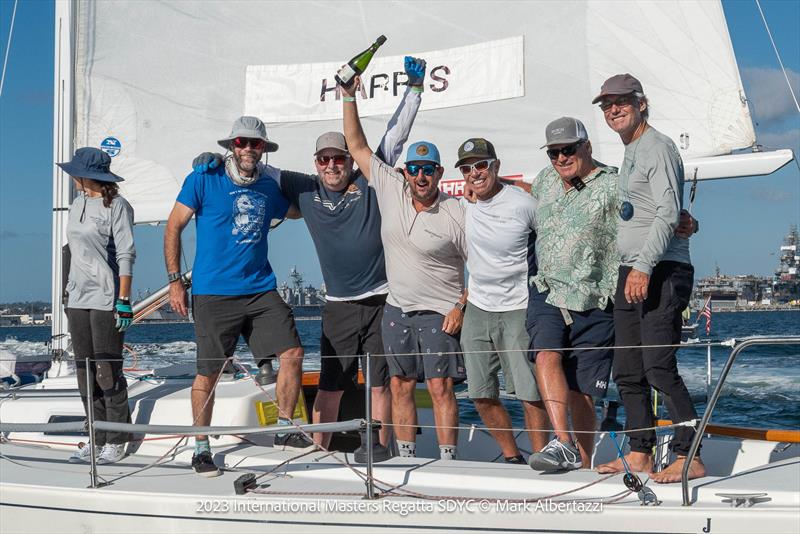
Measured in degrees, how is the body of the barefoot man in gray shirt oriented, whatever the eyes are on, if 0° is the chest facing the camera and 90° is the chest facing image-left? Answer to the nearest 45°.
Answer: approximately 45°

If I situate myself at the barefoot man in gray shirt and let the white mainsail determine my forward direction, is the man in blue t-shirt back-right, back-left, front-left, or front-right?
front-left

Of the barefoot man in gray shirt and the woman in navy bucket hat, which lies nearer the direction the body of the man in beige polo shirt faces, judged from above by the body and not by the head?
the barefoot man in gray shirt

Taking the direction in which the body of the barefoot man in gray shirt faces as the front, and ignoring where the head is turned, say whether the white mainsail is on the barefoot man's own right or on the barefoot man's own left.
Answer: on the barefoot man's own right

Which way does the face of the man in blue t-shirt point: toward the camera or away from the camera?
toward the camera

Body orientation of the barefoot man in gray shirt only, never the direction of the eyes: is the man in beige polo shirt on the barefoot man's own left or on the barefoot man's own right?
on the barefoot man's own right

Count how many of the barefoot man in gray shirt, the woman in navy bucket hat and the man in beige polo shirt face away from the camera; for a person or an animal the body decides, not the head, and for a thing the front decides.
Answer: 0

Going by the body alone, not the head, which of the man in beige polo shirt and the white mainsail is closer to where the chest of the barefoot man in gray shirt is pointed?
the man in beige polo shirt

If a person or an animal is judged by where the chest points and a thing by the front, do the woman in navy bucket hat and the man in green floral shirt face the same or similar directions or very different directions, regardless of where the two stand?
same or similar directions

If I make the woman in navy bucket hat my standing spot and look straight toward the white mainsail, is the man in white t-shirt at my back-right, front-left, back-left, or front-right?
front-right

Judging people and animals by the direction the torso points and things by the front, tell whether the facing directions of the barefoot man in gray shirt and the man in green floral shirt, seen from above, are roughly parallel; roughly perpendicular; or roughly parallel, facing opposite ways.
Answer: roughly parallel

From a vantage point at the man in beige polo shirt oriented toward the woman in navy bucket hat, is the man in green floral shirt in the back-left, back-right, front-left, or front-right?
back-left

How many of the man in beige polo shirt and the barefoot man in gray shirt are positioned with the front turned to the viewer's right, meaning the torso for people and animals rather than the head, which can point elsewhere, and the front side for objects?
0

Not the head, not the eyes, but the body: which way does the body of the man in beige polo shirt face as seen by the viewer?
toward the camera

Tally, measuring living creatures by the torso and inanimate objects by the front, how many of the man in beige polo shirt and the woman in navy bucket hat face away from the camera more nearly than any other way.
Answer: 0
